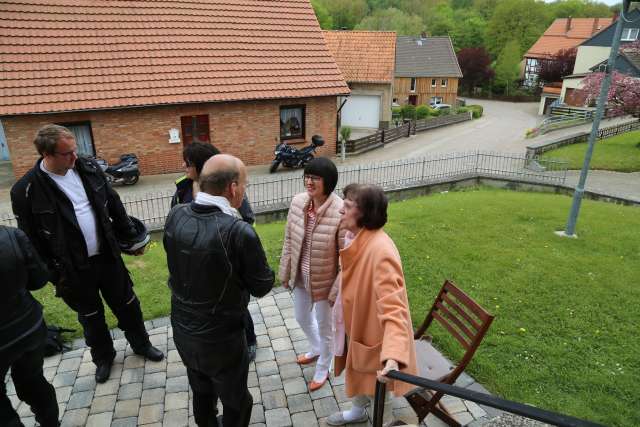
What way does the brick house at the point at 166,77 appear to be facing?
toward the camera

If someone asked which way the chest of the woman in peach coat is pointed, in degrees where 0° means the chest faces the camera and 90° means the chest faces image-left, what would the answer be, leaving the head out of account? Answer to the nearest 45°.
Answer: approximately 90°

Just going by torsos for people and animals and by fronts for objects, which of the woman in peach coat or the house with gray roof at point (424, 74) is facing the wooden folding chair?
the house with gray roof

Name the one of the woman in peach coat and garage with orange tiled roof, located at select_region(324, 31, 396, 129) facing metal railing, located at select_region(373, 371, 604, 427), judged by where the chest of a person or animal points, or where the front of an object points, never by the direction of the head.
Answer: the garage with orange tiled roof

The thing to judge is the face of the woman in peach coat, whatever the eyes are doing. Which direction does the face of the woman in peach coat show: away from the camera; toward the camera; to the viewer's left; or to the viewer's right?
to the viewer's left

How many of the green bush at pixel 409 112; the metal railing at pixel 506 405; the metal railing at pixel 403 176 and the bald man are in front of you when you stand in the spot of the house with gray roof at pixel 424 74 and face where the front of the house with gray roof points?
4

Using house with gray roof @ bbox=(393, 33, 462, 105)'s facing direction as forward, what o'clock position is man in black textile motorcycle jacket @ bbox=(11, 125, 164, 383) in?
The man in black textile motorcycle jacket is roughly at 12 o'clock from the house with gray roof.

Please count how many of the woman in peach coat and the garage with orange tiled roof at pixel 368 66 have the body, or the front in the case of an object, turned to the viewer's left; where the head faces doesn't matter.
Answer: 1

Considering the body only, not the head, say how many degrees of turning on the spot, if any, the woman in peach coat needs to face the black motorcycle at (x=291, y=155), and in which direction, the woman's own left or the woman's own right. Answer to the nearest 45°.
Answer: approximately 90° to the woman's own right

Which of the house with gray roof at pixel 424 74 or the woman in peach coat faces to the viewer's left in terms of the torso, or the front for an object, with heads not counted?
the woman in peach coat

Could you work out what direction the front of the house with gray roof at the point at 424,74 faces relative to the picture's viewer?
facing the viewer

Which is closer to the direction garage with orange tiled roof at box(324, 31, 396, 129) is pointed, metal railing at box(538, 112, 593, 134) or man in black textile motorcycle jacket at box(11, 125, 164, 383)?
the man in black textile motorcycle jacket

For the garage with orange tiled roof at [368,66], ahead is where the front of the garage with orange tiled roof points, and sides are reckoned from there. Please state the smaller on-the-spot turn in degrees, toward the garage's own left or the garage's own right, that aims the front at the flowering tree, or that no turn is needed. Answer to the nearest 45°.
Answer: approximately 45° to the garage's own left

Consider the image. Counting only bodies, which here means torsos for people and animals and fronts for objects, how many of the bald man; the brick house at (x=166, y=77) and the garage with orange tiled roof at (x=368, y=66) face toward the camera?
2

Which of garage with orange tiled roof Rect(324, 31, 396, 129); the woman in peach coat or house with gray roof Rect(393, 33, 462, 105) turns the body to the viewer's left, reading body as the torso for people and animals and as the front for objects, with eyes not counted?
the woman in peach coat

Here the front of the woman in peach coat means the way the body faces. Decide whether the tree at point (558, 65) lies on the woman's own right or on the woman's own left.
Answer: on the woman's own right

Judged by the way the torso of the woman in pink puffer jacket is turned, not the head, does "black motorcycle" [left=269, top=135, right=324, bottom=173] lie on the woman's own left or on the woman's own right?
on the woman's own right

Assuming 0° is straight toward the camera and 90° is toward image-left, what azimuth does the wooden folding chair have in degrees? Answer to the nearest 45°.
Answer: approximately 45°

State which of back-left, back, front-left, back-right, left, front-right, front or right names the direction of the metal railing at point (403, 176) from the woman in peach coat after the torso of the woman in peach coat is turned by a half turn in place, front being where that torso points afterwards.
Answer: left

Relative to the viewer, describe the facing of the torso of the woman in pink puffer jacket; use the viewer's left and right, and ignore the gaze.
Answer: facing the viewer and to the left of the viewer

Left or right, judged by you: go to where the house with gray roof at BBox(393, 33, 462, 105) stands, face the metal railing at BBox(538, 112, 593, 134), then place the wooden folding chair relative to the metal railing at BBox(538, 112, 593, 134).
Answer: right
